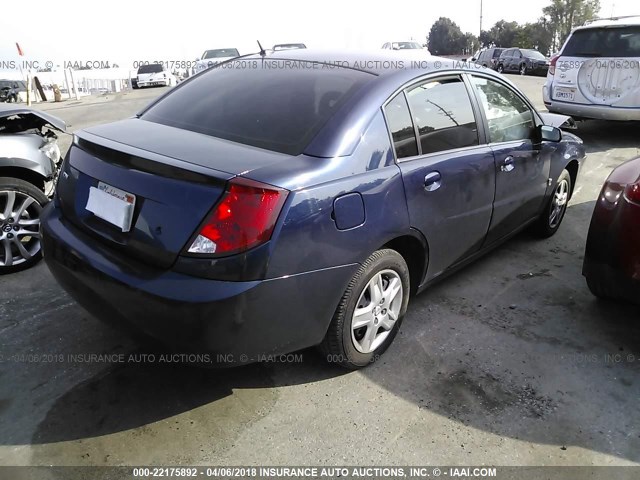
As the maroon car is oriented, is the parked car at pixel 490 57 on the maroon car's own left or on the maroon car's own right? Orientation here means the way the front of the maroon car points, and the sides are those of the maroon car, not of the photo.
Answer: on the maroon car's own left

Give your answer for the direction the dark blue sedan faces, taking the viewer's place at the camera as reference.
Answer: facing away from the viewer and to the right of the viewer

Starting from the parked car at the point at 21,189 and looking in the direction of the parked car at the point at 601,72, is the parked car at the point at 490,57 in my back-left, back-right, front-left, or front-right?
front-left

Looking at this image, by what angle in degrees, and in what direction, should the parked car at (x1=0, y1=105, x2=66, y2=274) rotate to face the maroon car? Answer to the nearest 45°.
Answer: approximately 45° to its right

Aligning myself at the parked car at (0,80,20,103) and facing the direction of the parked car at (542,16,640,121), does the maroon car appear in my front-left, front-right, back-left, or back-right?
front-right

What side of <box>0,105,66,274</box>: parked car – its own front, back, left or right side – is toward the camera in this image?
right

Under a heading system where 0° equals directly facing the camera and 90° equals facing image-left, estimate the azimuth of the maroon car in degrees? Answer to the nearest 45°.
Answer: approximately 225°

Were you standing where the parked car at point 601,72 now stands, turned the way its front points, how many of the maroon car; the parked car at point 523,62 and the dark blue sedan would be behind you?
2

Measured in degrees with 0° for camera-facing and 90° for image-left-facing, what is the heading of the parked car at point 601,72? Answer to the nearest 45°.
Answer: approximately 180°

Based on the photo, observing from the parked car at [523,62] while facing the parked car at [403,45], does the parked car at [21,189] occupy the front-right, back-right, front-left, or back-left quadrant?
front-left

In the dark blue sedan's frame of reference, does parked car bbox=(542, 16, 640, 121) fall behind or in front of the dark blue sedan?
in front

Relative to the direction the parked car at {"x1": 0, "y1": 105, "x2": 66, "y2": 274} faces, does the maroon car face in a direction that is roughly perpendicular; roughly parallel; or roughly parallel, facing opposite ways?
roughly parallel
